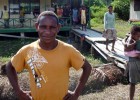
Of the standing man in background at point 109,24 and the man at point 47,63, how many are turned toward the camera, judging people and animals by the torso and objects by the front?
2

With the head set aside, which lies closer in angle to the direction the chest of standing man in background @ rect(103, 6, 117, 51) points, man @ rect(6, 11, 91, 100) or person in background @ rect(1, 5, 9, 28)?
the man

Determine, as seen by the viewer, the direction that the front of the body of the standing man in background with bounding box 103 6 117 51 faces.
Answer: toward the camera

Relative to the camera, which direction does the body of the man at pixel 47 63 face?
toward the camera

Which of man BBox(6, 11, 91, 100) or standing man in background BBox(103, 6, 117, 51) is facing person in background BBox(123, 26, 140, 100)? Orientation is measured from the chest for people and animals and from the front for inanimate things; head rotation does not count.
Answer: the standing man in background

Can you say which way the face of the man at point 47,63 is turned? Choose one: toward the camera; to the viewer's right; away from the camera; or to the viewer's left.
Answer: toward the camera

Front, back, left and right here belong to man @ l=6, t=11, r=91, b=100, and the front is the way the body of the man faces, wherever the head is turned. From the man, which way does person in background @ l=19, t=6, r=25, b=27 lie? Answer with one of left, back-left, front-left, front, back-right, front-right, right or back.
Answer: back

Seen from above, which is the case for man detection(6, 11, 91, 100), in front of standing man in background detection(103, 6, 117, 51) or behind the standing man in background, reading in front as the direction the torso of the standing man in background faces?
in front

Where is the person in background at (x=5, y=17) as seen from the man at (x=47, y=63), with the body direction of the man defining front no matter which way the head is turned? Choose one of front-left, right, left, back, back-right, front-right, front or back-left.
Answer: back

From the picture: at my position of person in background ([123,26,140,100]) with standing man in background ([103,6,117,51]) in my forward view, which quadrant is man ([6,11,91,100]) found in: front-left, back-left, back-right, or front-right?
back-left

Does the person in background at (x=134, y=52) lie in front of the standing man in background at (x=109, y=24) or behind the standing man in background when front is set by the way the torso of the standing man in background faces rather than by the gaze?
in front
